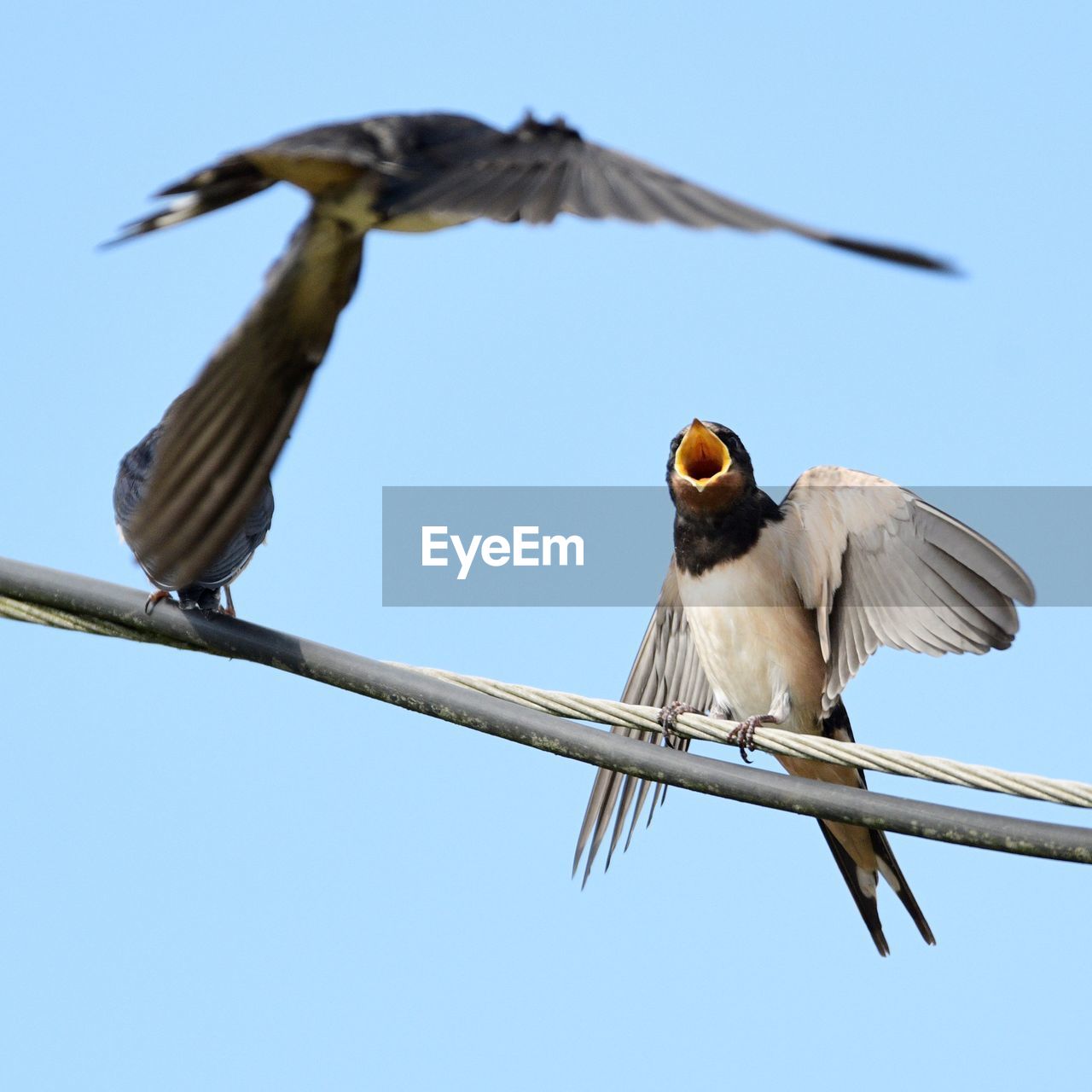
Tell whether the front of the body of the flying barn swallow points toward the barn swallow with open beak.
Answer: yes

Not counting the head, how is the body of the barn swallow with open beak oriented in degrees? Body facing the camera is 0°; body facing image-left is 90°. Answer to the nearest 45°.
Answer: approximately 45°

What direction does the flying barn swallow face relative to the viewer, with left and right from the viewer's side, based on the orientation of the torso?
facing away from the viewer and to the right of the viewer

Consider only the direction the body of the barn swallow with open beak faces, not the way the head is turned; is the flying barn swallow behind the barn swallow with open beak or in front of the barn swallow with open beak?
in front

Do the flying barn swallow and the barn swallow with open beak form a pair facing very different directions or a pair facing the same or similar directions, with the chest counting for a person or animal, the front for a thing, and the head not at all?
very different directions
